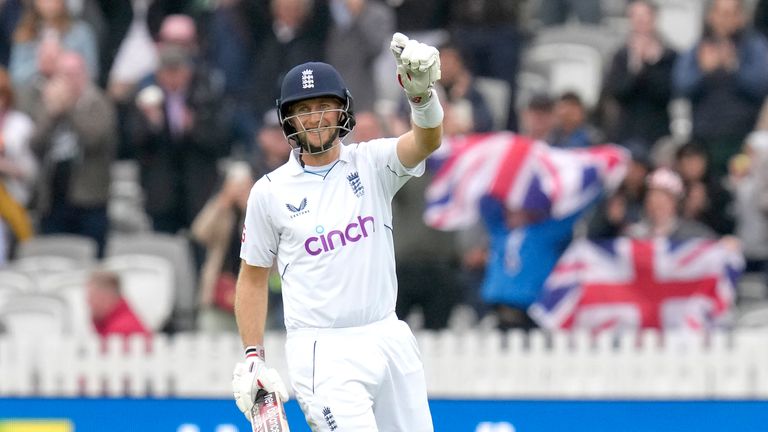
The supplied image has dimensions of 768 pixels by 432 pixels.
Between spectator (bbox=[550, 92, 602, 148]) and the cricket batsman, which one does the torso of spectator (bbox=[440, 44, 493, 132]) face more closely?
the cricket batsman

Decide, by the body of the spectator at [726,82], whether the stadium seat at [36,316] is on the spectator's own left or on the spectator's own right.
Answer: on the spectator's own right

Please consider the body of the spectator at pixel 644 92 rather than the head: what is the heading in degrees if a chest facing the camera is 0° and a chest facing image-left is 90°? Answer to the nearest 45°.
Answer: approximately 0°

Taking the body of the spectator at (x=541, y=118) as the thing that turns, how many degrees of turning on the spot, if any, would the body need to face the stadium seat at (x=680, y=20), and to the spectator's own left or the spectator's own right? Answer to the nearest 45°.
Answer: approximately 135° to the spectator's own left

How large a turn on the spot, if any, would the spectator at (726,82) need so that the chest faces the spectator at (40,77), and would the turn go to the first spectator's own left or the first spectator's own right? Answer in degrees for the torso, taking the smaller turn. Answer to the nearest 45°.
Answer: approximately 90° to the first spectator's own right

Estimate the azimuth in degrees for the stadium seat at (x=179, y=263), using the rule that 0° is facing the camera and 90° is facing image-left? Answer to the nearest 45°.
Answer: approximately 0°
